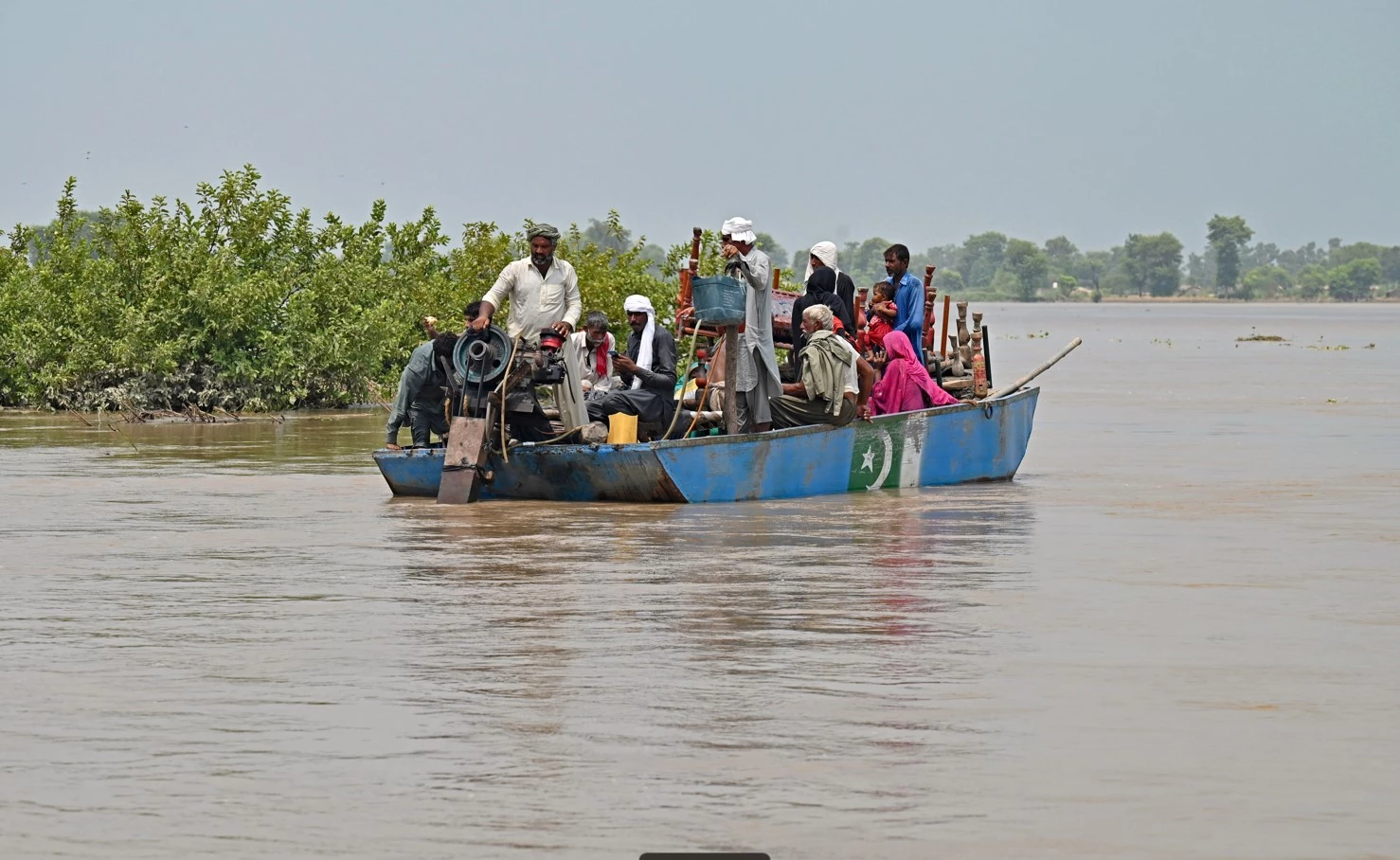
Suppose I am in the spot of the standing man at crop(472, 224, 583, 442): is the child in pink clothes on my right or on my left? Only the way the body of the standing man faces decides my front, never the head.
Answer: on my left

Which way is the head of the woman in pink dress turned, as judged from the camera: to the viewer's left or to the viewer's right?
to the viewer's left

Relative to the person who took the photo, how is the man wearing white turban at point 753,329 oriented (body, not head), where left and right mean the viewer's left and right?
facing to the left of the viewer

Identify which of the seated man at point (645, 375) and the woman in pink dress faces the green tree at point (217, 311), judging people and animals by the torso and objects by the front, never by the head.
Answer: the woman in pink dress

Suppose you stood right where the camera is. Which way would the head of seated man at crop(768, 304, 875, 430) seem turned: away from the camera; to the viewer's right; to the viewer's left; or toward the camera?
to the viewer's left

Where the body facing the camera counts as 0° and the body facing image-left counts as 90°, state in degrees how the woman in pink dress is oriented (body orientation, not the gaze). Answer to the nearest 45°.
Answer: approximately 135°

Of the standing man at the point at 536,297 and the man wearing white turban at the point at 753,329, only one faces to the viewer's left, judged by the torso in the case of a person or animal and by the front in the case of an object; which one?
the man wearing white turban

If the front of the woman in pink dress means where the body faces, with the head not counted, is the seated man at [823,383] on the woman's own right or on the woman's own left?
on the woman's own left
